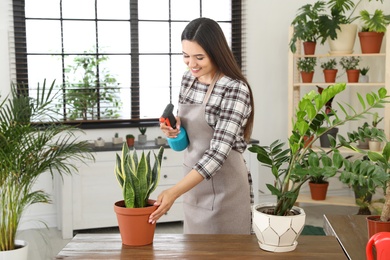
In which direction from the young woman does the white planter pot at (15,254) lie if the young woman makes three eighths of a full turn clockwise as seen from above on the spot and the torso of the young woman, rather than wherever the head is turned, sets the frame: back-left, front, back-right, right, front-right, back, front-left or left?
front-left

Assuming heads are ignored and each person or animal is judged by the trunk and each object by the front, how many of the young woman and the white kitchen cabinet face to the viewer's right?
0

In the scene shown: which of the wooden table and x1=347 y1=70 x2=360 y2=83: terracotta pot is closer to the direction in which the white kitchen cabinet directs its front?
the wooden table

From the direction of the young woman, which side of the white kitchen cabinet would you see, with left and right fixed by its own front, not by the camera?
front

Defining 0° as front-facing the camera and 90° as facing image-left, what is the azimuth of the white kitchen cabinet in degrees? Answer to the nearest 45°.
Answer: approximately 0°

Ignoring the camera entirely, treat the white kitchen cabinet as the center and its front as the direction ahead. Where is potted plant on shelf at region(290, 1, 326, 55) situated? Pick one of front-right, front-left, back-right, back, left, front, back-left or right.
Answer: left

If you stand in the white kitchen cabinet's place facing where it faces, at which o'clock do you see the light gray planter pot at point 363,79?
The light gray planter pot is roughly at 9 o'clock from the white kitchen cabinet.

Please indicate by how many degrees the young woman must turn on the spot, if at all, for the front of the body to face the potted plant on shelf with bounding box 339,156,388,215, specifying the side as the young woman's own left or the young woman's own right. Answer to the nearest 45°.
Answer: approximately 90° to the young woman's own left

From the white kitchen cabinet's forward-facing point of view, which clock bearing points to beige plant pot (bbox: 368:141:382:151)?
The beige plant pot is roughly at 9 o'clock from the white kitchen cabinet.

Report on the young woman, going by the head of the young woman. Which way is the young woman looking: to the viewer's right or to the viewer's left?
to the viewer's left

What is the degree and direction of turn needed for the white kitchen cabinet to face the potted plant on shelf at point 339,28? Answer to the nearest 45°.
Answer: approximately 90° to its left

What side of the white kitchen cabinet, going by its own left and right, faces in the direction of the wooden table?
front
